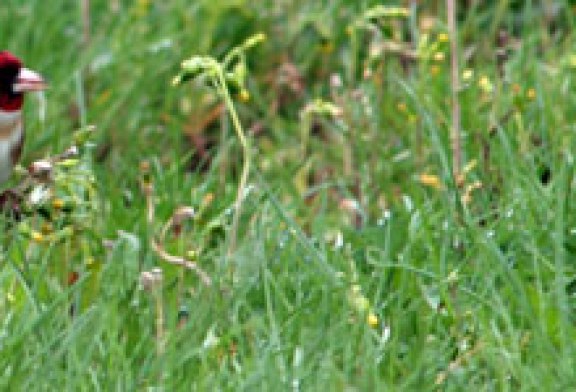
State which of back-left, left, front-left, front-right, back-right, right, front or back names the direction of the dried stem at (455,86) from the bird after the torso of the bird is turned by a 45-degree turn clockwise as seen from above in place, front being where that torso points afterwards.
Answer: front

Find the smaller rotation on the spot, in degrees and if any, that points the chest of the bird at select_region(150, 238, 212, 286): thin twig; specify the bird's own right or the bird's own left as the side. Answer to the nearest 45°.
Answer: approximately 90° to the bird's own right

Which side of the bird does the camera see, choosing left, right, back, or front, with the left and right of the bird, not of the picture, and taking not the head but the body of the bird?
right

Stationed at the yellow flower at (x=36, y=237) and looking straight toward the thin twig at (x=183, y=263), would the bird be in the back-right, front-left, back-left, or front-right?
back-left

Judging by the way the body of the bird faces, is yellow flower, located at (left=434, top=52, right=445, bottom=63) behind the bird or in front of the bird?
in front

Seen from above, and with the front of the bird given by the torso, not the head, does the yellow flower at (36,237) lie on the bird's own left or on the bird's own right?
on the bird's own right

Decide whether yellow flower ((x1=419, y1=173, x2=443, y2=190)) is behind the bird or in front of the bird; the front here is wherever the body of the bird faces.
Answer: in front
